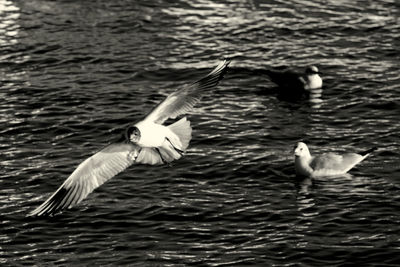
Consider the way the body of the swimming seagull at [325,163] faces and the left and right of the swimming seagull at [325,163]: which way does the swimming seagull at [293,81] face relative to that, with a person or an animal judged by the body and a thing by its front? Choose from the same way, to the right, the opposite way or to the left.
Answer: the opposite way

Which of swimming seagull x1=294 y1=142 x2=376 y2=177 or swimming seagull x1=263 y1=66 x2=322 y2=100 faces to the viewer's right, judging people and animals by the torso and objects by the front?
swimming seagull x1=263 y1=66 x2=322 y2=100

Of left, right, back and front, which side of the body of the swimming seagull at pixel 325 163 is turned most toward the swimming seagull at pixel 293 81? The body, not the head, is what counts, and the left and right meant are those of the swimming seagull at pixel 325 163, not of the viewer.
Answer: right

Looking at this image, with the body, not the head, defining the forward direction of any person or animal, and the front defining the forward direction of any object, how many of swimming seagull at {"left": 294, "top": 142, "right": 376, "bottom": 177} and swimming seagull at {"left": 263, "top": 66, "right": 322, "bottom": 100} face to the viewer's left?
1

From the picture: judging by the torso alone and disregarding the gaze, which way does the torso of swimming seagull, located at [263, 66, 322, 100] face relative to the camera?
to the viewer's right

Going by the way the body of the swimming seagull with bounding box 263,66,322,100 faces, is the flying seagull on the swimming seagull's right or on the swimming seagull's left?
on the swimming seagull's right

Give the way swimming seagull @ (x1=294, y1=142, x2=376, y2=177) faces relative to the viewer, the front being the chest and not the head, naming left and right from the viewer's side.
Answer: facing to the left of the viewer

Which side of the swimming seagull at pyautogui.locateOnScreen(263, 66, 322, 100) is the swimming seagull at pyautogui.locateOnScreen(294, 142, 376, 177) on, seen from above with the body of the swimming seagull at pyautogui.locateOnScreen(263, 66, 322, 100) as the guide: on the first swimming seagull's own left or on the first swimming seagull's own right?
on the first swimming seagull's own right
